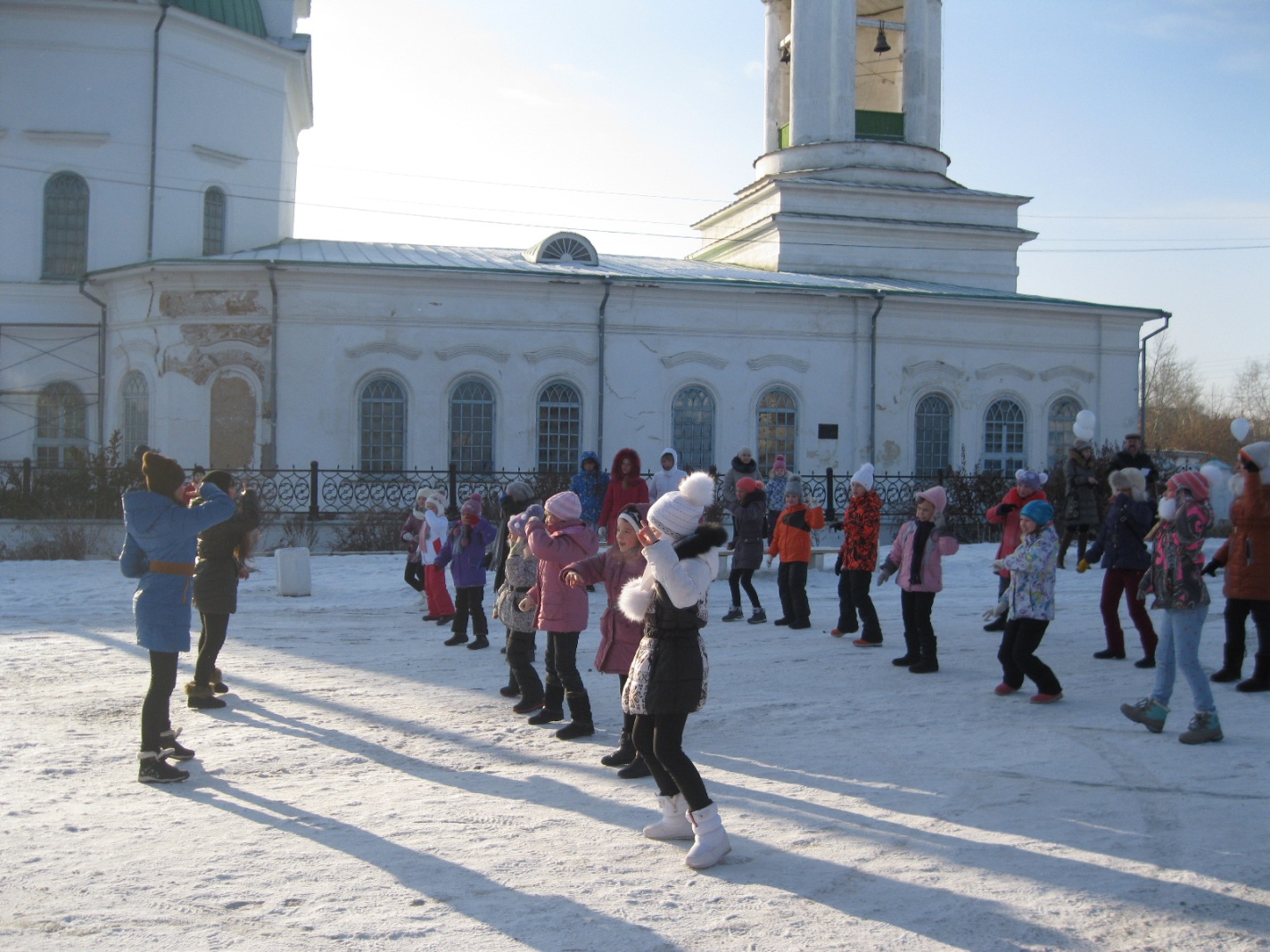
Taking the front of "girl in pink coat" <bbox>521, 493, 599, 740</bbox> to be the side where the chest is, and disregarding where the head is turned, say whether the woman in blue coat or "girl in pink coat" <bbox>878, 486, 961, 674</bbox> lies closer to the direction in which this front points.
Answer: the woman in blue coat

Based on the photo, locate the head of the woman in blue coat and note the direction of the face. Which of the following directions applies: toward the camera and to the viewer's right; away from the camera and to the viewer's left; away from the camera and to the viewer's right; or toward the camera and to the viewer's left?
away from the camera and to the viewer's right

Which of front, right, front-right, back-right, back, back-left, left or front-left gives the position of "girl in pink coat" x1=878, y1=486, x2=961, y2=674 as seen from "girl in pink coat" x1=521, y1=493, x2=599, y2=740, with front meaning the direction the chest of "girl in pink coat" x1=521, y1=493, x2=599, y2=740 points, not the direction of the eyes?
back-right

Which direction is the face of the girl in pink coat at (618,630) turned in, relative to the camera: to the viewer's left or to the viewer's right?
to the viewer's left

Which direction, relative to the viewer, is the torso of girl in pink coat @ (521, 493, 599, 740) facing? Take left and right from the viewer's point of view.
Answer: facing to the left of the viewer

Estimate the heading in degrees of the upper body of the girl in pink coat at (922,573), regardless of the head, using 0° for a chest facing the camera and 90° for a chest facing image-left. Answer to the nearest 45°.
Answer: approximately 45°

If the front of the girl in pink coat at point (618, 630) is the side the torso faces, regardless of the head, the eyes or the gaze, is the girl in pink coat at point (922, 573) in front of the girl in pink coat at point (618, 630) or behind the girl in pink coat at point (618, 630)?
behind

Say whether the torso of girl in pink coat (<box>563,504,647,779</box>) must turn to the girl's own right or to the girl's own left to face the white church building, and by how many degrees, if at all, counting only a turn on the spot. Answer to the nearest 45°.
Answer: approximately 135° to the girl's own right

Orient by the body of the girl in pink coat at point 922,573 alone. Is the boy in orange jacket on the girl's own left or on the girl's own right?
on the girl's own right

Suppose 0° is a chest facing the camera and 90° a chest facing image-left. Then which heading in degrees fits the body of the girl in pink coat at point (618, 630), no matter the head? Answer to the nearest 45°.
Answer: approximately 45°
